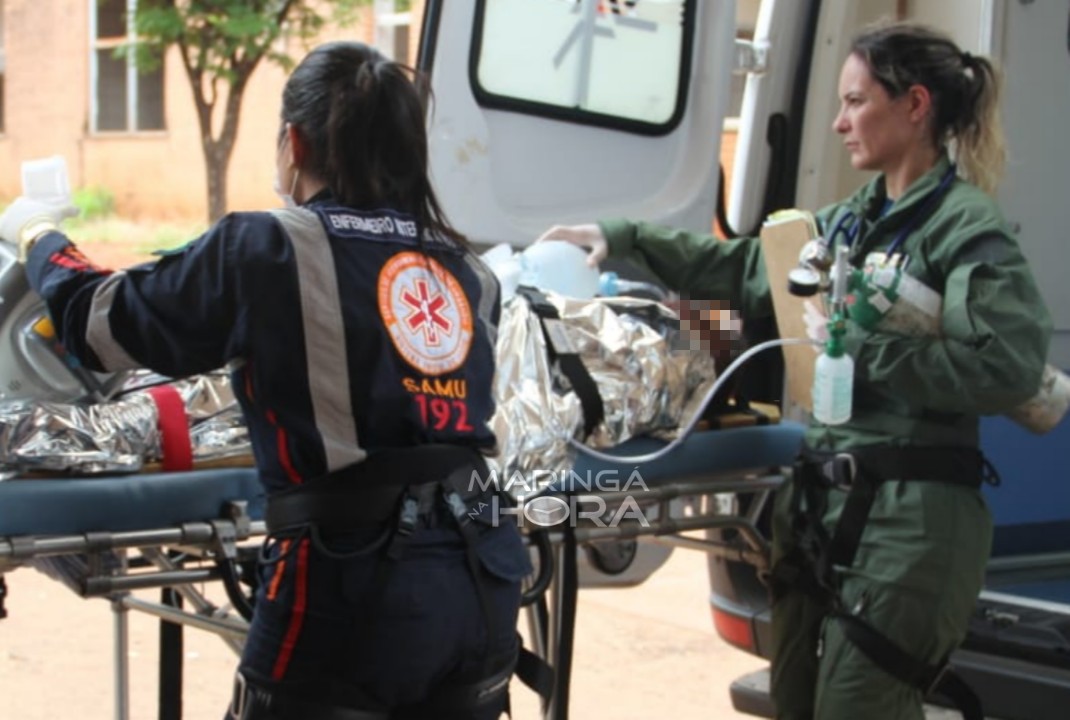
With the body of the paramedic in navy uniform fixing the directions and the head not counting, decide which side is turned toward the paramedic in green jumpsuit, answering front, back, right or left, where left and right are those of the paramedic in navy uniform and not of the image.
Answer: right

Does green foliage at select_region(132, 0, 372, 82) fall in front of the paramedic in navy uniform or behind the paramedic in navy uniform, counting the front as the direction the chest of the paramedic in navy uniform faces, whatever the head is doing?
in front

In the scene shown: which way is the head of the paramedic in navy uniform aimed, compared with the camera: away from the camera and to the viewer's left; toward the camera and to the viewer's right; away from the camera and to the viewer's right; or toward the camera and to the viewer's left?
away from the camera and to the viewer's left

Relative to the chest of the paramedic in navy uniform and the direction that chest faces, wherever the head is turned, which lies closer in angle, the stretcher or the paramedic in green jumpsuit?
the stretcher

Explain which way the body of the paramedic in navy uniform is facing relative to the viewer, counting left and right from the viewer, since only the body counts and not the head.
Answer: facing away from the viewer and to the left of the viewer

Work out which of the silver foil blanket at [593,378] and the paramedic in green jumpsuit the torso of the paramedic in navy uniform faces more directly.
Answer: the silver foil blanket

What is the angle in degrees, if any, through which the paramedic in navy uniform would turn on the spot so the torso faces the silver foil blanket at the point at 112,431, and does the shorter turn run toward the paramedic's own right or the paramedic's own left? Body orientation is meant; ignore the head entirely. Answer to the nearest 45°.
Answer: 0° — they already face it

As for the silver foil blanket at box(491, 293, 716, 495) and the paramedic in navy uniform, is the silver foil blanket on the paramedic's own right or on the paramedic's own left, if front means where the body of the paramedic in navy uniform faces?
on the paramedic's own right

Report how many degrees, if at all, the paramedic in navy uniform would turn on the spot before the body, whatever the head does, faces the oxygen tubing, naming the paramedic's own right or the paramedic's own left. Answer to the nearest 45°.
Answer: approximately 90° to the paramedic's own right
